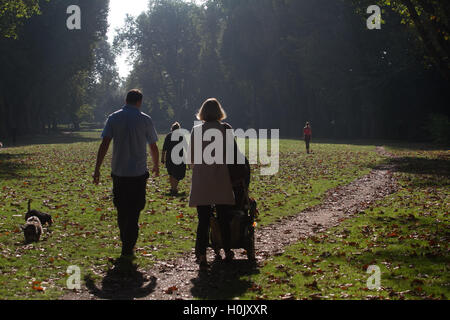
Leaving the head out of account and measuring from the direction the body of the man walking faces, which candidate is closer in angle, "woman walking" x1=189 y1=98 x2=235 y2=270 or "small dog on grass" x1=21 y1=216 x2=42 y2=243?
the small dog on grass

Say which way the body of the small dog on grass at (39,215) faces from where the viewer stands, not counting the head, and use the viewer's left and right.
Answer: facing to the right of the viewer

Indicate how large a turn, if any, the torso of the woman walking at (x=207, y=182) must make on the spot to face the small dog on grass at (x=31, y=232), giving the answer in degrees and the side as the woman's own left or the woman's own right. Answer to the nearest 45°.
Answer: approximately 45° to the woman's own left

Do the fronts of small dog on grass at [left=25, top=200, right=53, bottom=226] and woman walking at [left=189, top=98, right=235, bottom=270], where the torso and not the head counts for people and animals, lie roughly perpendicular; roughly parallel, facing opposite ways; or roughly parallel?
roughly perpendicular

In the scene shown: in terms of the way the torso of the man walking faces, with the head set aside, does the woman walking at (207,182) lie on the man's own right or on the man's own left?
on the man's own right

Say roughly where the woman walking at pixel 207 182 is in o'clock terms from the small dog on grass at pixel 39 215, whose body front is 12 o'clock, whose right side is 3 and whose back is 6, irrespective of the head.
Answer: The woman walking is roughly at 2 o'clock from the small dog on grass.

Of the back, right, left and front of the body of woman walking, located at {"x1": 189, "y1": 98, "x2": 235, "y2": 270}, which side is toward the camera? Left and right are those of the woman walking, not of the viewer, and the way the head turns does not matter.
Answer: back

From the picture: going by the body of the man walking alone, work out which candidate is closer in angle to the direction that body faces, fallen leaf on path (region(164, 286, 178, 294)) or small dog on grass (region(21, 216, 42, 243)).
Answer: the small dog on grass

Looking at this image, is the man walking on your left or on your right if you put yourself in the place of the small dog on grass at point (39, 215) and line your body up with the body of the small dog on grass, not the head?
on your right

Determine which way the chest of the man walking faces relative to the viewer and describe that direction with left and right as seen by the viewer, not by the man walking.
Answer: facing away from the viewer

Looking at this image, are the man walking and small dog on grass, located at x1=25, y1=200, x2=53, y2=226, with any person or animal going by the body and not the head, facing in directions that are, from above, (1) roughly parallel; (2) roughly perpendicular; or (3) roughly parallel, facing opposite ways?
roughly perpendicular
